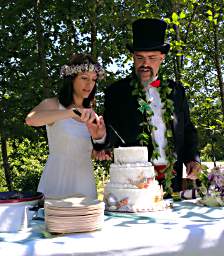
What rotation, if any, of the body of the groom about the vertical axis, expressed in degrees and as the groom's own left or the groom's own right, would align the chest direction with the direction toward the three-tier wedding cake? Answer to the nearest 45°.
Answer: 0° — they already face it

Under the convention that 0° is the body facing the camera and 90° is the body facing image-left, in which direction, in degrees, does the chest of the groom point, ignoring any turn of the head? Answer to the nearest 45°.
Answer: approximately 0°

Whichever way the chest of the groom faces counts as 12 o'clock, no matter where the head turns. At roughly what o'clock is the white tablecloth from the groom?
The white tablecloth is roughly at 12 o'clock from the groom.
